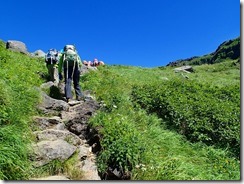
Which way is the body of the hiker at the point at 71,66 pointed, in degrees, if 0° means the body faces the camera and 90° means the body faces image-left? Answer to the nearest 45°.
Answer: approximately 180°

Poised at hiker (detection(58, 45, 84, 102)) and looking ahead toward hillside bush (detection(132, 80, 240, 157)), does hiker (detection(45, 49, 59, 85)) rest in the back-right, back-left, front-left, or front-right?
back-left

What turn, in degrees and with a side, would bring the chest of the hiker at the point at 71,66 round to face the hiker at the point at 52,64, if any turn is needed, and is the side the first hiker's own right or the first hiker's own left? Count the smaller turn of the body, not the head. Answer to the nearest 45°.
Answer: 0° — they already face them

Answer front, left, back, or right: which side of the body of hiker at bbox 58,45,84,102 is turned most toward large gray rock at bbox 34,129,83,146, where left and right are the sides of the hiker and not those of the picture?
back

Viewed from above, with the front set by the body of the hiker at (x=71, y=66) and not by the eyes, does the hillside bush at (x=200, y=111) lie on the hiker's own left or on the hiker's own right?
on the hiker's own right

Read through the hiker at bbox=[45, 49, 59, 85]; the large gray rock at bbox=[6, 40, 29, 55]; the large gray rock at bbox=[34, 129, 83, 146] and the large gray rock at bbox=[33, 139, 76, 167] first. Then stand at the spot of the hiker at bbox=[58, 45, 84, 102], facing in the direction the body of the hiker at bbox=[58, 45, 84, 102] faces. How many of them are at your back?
2

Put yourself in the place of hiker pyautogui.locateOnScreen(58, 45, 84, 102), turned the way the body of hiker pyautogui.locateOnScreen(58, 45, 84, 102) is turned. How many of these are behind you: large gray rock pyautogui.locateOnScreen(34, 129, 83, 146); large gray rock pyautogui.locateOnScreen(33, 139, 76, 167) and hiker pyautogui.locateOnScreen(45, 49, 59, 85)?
2

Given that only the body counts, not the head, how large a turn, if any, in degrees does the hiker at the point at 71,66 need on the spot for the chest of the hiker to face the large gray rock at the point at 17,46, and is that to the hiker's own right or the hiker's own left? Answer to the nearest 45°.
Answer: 0° — they already face it

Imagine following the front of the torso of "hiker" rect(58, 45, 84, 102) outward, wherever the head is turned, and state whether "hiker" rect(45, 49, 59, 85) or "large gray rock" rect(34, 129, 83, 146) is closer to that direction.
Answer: the hiker

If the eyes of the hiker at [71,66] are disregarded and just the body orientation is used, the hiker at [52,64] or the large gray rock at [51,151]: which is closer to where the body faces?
the hiker

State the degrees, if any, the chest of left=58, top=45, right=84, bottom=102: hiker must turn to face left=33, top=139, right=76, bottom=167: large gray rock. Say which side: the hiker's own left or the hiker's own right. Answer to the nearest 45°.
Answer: approximately 180°
